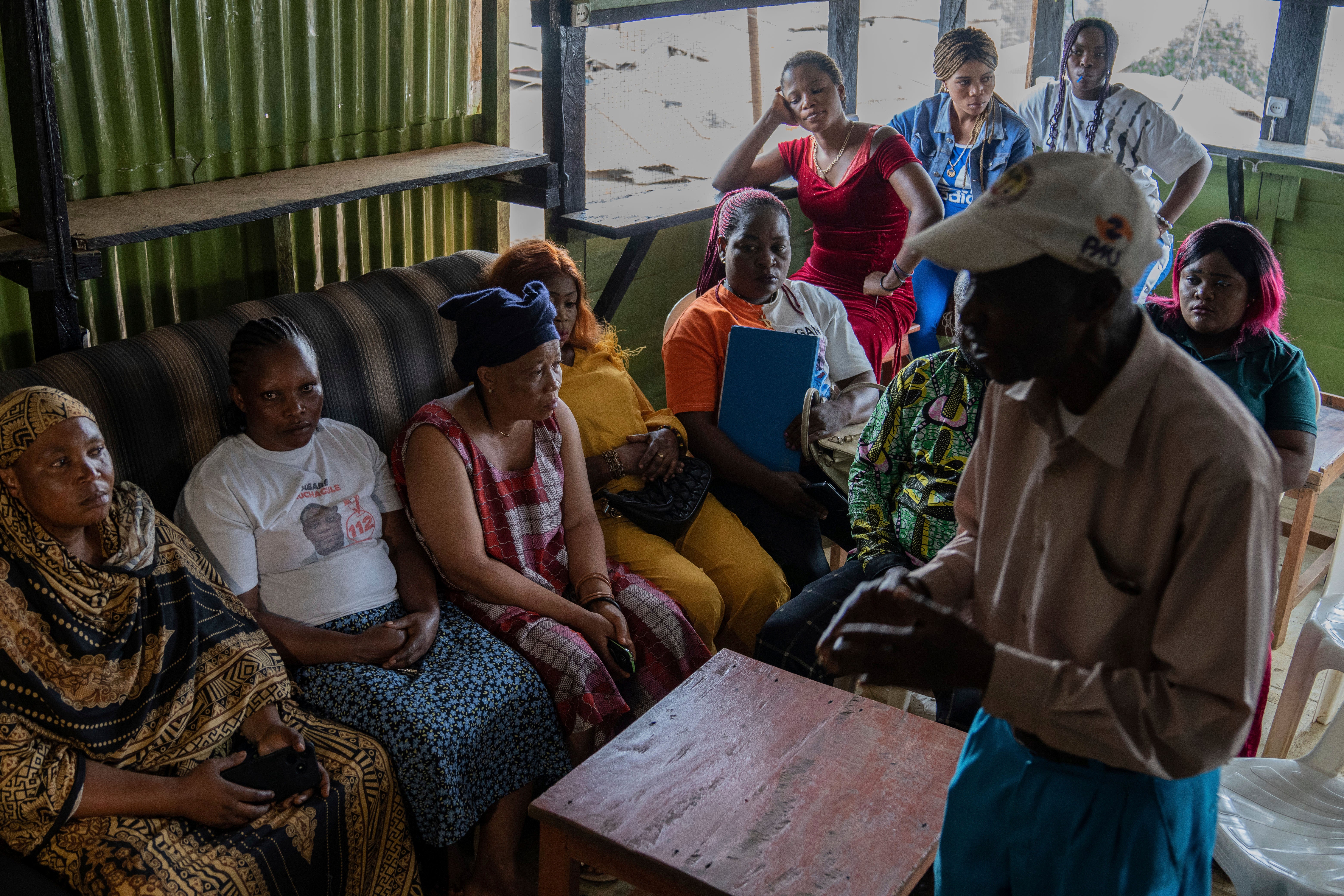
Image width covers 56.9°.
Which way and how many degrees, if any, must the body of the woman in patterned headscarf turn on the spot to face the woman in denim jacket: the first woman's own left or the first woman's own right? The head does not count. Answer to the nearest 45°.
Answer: approximately 90° to the first woman's own left

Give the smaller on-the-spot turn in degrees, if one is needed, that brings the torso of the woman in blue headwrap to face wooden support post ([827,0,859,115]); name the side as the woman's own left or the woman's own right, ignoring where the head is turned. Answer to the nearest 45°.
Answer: approximately 90° to the woman's own left

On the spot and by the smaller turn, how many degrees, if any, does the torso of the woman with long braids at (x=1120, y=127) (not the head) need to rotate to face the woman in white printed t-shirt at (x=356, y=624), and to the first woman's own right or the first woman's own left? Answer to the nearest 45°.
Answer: approximately 45° to the first woman's own right

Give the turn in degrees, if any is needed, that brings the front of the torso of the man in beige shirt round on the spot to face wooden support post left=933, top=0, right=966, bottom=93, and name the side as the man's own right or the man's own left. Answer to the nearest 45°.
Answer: approximately 135° to the man's own right

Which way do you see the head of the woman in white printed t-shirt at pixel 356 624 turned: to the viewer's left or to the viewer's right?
to the viewer's right

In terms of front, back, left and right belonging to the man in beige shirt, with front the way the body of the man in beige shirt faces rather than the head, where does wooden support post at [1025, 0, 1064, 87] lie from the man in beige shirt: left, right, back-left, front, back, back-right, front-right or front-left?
back-right

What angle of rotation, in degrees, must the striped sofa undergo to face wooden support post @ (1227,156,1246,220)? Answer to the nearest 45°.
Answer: approximately 45° to its left

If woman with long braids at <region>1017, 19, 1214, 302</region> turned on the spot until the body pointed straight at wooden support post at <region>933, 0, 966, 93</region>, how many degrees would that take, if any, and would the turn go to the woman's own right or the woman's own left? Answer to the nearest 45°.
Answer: approximately 135° to the woman's own right

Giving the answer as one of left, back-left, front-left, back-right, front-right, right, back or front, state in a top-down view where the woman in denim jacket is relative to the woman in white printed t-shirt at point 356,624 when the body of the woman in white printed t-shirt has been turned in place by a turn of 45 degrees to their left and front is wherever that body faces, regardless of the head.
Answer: front-left

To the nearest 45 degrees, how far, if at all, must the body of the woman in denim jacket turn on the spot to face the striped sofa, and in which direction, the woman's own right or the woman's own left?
approximately 45° to the woman's own right

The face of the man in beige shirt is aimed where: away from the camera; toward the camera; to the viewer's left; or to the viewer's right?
to the viewer's left

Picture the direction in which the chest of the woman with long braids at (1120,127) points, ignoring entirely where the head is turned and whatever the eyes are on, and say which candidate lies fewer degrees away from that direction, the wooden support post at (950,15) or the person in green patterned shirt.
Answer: the person in green patterned shirt

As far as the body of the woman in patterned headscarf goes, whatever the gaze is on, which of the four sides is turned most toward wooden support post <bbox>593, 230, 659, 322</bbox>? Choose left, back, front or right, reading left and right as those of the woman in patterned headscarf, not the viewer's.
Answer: left

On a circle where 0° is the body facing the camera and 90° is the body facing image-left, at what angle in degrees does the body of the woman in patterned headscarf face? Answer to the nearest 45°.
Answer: approximately 315°

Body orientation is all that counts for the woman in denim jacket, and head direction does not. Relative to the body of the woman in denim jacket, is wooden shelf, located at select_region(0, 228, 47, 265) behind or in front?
in front
